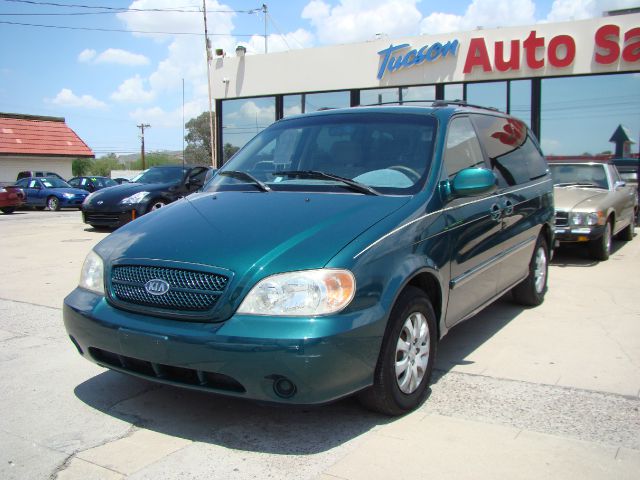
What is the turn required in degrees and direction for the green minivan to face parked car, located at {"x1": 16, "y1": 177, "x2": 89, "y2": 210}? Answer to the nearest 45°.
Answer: approximately 90° to its right

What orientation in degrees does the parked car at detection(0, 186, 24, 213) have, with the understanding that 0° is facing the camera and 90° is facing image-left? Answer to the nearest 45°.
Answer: approximately 315°

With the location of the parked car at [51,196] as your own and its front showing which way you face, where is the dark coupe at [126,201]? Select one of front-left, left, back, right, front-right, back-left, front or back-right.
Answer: front-right

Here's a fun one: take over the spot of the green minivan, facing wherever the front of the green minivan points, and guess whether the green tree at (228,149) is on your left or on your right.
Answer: on your right

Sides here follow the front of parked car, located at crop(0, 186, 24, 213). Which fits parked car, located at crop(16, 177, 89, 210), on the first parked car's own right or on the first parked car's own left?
on the first parked car's own left

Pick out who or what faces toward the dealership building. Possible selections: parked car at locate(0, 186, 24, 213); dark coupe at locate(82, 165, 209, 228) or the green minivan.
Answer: the parked car

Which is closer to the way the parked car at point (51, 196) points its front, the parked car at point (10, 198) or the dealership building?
the dealership building

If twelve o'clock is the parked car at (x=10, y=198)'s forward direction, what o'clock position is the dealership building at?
The dealership building is roughly at 12 o'clock from the parked car.

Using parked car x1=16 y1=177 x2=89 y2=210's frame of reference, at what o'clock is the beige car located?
The beige car is roughly at 1 o'clock from the parked car.
